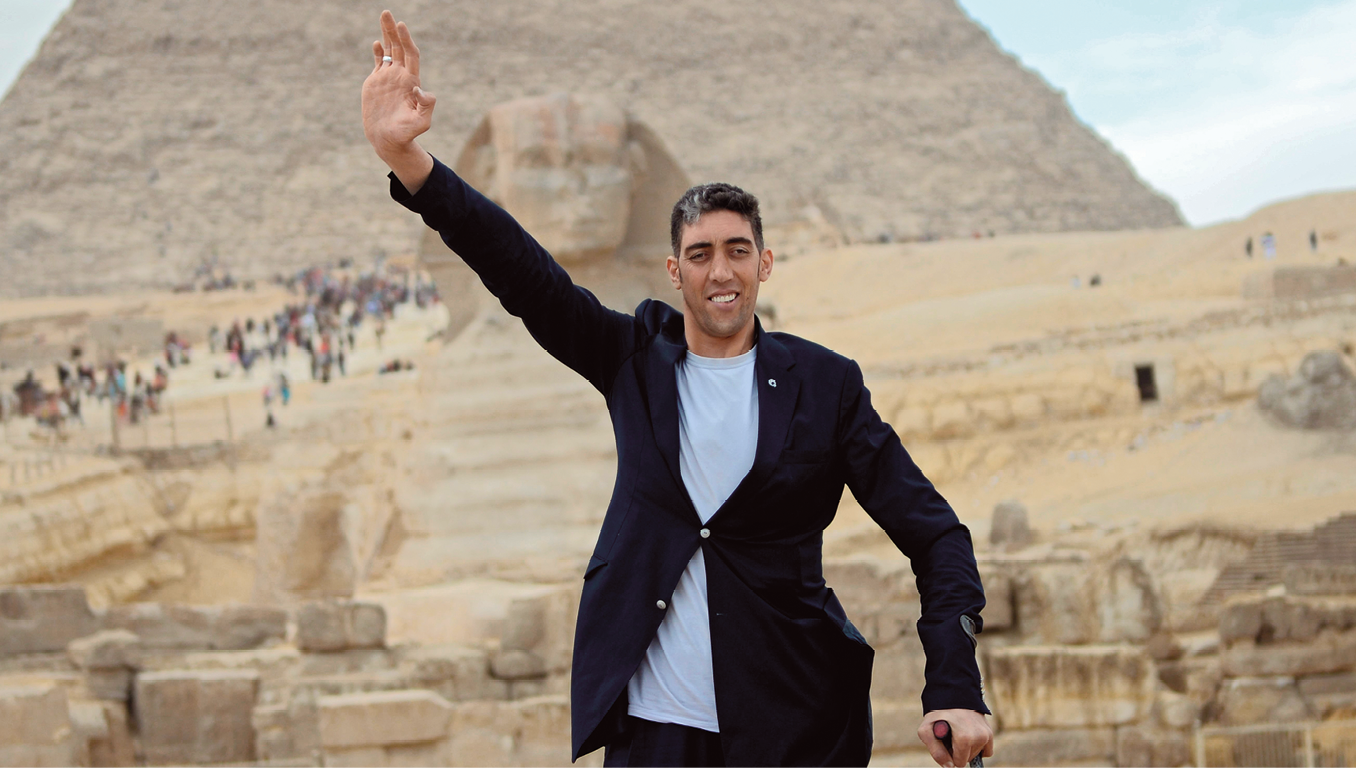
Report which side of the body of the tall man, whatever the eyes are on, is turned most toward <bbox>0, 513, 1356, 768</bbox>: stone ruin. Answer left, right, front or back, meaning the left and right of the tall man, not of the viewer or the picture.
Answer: back

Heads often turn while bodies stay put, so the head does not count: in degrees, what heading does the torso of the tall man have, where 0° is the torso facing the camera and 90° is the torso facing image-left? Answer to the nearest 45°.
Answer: approximately 0°

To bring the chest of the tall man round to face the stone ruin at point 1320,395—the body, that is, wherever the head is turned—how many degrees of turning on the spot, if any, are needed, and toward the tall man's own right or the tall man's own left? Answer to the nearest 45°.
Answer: approximately 135° to the tall man's own left

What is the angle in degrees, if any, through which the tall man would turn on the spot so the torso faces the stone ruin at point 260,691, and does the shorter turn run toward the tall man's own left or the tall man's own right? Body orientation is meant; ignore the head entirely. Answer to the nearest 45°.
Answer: approximately 135° to the tall man's own right

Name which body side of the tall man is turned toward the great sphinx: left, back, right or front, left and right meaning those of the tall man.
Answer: back
